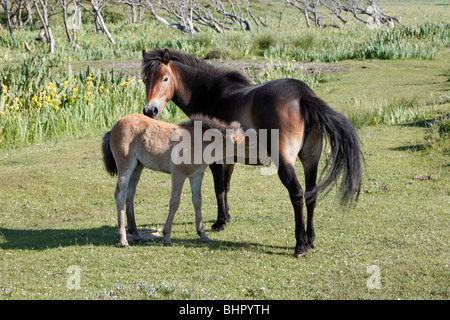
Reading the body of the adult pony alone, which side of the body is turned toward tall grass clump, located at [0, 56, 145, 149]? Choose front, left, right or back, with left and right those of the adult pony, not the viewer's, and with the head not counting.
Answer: front

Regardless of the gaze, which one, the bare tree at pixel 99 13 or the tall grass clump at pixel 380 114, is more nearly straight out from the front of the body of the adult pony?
the bare tree

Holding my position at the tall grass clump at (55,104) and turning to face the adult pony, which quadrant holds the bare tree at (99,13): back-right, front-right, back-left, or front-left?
back-left

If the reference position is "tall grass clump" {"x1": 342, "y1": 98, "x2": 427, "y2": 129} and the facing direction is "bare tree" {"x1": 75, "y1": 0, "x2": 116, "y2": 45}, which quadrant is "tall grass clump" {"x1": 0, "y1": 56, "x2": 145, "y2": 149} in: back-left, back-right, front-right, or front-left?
front-left

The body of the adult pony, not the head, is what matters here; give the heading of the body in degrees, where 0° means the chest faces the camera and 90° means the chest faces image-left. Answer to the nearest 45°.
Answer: approximately 135°

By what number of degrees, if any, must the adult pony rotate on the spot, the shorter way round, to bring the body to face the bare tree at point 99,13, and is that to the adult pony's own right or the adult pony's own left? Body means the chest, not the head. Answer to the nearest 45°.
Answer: approximately 45° to the adult pony's own right

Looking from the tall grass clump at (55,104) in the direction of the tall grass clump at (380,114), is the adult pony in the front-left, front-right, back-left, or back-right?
front-right

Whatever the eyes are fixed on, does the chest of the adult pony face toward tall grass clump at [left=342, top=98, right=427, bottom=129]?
no
